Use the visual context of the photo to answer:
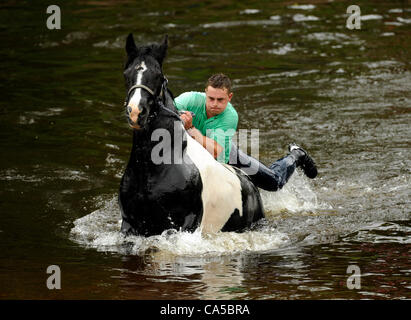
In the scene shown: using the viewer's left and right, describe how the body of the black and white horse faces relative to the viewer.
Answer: facing the viewer and to the left of the viewer
